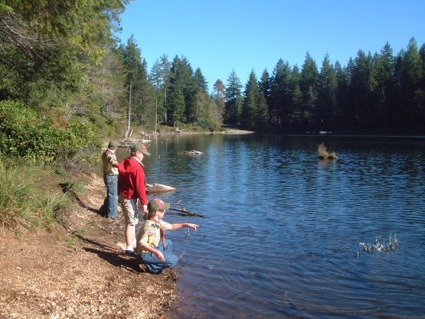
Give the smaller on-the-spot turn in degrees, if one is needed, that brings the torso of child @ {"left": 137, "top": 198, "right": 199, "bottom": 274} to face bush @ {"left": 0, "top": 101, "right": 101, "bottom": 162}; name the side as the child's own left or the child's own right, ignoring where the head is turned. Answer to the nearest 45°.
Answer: approximately 135° to the child's own left

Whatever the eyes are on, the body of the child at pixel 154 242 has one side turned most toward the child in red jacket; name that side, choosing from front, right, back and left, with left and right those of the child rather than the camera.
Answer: left

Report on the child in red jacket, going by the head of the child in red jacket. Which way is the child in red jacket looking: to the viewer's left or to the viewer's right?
to the viewer's right

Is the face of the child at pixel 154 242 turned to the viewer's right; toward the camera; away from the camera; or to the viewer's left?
to the viewer's right

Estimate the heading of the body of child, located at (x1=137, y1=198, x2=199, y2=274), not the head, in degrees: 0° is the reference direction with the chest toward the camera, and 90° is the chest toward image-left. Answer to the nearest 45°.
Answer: approximately 270°
